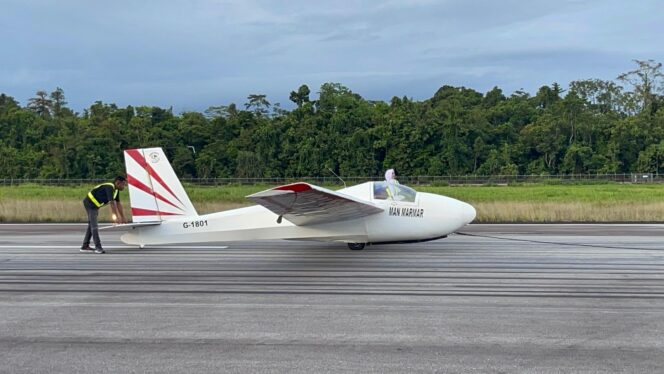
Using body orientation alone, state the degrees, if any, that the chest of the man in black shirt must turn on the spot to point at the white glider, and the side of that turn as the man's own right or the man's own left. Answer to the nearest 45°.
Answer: approximately 45° to the man's own right

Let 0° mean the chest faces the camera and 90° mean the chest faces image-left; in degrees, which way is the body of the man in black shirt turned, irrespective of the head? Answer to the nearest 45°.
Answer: approximately 270°

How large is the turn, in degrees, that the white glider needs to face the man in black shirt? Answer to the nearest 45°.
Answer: approximately 180°

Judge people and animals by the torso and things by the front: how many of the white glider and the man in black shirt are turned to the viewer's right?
2

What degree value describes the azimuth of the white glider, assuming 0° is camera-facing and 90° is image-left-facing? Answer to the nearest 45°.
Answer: approximately 270°
